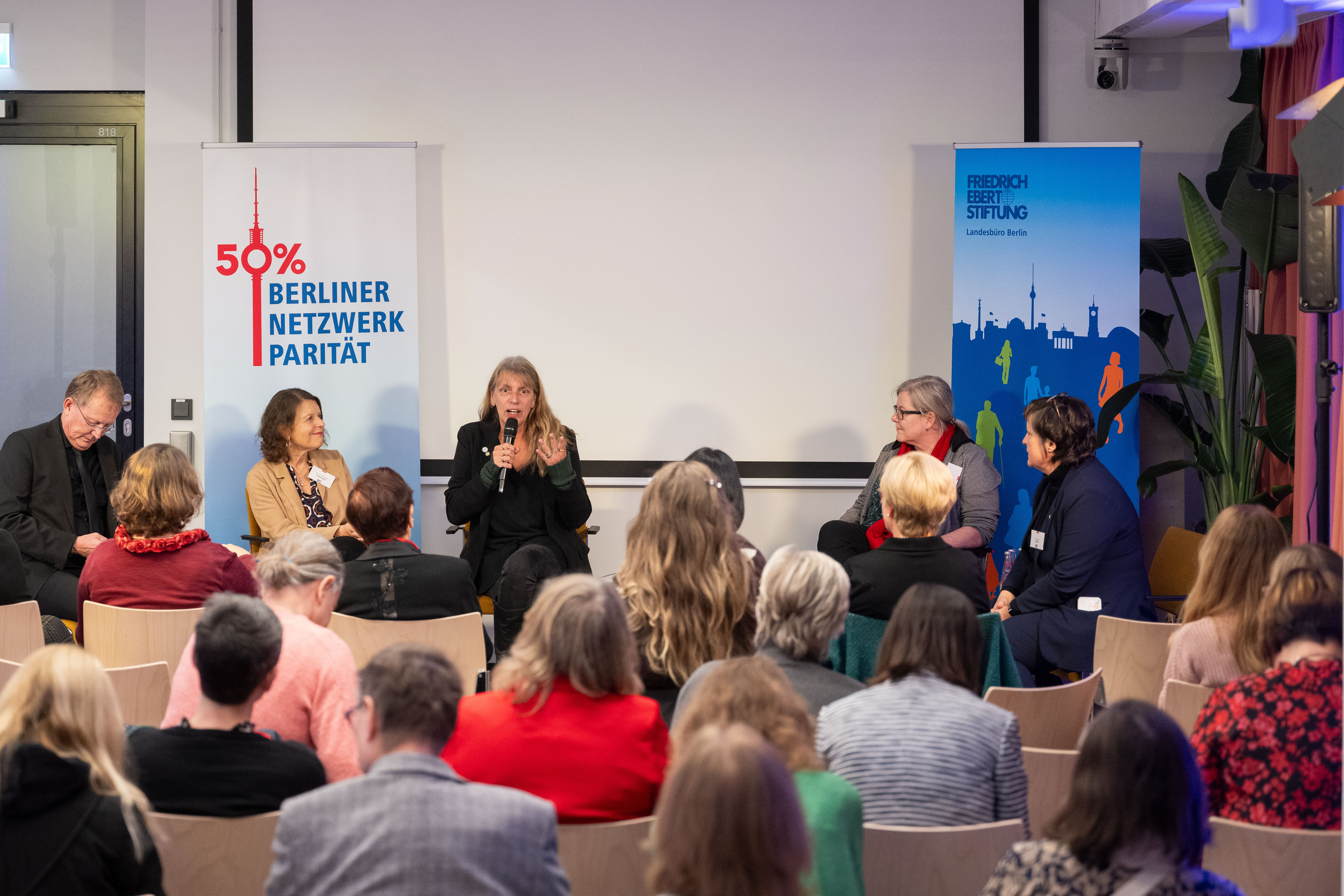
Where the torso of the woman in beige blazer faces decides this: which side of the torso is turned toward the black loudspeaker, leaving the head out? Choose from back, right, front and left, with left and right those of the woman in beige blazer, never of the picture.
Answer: front

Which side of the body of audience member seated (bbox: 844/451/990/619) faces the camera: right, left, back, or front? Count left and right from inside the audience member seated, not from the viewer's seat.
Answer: back

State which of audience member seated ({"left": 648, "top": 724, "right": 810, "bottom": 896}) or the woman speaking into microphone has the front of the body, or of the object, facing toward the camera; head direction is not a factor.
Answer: the woman speaking into microphone

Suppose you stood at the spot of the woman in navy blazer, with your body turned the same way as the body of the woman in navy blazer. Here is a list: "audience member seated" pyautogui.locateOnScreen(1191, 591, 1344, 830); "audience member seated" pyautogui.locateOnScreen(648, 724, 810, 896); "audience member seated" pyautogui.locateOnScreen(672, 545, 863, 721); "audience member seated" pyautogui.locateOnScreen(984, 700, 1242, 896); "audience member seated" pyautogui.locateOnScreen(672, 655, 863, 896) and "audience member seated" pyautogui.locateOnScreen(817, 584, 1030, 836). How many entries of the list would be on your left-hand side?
6

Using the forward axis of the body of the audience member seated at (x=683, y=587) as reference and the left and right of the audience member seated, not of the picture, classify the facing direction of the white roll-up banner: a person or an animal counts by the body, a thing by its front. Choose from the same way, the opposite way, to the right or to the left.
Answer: the opposite way

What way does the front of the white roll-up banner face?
toward the camera

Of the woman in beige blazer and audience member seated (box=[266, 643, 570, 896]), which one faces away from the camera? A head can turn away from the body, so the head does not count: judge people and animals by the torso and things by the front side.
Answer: the audience member seated

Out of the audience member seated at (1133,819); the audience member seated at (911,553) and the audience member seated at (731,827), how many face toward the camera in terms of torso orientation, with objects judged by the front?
0

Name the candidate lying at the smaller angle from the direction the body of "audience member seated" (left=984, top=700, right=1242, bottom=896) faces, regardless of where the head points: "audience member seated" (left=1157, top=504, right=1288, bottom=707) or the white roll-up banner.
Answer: the audience member seated

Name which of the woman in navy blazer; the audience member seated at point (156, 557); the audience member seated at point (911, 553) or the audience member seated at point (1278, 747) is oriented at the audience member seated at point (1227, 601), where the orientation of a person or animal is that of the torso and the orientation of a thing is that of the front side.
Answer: the audience member seated at point (1278, 747)

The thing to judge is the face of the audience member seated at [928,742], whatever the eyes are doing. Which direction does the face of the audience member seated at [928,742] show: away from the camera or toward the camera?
away from the camera

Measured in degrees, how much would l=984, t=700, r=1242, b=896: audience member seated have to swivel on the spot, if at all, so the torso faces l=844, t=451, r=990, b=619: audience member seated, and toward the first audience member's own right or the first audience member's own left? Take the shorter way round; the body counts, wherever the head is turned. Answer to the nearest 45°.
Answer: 0° — they already face them

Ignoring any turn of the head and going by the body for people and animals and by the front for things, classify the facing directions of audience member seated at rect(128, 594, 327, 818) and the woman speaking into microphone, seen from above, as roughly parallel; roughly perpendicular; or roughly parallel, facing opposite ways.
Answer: roughly parallel, facing opposite ways

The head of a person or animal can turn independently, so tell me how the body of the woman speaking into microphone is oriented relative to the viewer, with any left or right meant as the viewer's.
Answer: facing the viewer

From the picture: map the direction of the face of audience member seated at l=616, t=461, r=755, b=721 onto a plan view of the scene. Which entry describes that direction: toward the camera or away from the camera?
away from the camera

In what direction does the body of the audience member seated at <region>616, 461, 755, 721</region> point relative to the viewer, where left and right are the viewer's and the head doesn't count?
facing away from the viewer

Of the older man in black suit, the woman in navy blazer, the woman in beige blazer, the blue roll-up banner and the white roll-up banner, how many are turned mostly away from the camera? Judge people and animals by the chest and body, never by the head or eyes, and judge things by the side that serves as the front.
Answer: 0

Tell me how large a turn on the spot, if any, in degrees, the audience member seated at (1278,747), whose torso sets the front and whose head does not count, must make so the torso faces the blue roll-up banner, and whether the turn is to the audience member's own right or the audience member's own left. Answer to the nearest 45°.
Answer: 0° — they already face it

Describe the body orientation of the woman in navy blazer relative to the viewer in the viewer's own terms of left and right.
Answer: facing to the left of the viewer

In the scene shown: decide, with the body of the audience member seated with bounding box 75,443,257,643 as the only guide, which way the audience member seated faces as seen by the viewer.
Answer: away from the camera

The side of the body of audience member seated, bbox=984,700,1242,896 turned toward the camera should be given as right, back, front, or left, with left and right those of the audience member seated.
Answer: back

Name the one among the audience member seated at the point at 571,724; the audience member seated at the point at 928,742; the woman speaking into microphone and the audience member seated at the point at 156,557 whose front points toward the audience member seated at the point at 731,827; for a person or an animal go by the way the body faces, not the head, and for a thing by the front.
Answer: the woman speaking into microphone

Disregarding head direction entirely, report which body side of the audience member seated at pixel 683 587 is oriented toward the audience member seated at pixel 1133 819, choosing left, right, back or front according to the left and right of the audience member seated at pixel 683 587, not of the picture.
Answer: back
